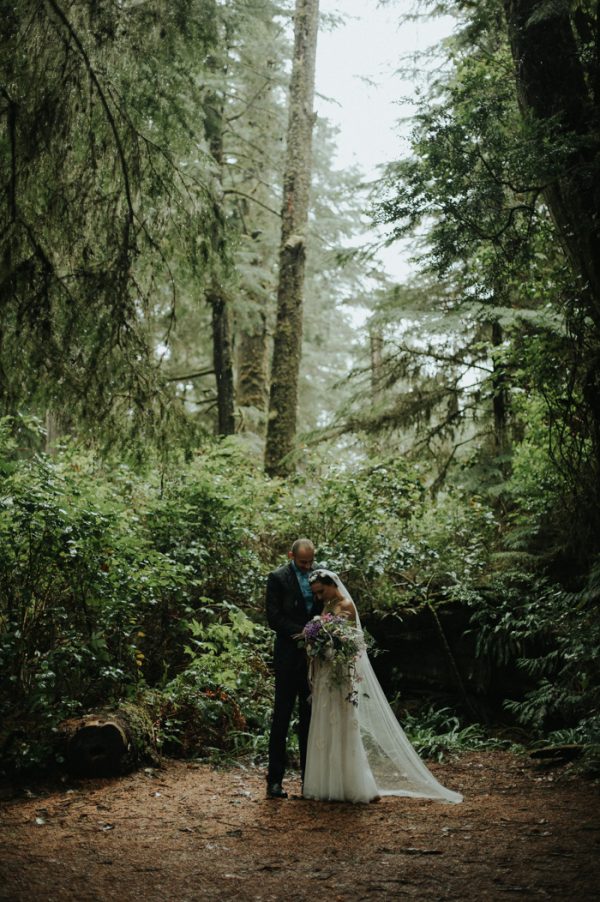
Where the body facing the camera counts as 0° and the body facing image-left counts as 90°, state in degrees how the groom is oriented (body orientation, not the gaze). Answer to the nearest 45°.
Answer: approximately 315°

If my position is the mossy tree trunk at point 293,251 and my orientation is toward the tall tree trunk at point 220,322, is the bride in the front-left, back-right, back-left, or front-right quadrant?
back-left

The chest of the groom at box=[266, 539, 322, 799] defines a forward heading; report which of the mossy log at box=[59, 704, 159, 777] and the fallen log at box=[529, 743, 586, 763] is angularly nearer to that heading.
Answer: the fallen log

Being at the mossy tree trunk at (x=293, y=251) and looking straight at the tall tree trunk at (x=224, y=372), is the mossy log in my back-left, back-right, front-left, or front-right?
back-left

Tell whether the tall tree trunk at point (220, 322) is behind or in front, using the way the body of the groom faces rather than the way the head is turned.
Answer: behind

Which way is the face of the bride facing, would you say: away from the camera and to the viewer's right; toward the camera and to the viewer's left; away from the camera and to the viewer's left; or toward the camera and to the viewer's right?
toward the camera and to the viewer's left
